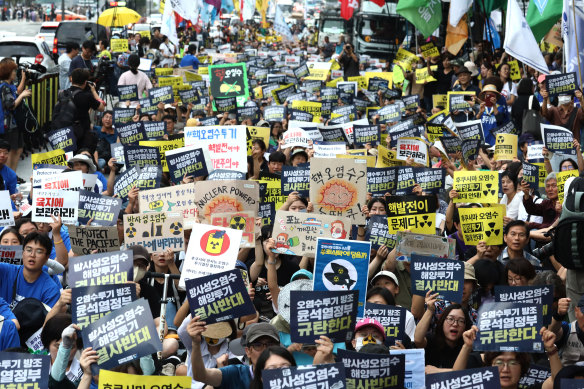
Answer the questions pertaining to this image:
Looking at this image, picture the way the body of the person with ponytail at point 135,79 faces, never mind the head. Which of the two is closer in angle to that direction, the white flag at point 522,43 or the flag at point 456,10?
the flag

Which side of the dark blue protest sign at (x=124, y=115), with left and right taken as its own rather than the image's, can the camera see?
front

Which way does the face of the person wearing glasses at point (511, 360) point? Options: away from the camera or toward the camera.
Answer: toward the camera

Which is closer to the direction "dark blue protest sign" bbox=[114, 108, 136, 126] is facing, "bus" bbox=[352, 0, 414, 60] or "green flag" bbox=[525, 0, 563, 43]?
the green flag

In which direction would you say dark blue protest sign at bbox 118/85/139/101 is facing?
toward the camera

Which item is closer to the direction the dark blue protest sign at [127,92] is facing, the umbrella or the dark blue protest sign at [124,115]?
the dark blue protest sign at [124,115]

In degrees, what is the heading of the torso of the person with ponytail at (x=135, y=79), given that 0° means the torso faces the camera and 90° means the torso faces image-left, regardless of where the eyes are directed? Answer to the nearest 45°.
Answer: approximately 180°

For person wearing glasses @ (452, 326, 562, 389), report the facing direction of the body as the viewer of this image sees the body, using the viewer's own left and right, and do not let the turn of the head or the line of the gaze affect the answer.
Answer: facing the viewer

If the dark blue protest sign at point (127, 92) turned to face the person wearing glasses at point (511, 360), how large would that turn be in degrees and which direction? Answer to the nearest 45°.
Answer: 0° — it already faces them

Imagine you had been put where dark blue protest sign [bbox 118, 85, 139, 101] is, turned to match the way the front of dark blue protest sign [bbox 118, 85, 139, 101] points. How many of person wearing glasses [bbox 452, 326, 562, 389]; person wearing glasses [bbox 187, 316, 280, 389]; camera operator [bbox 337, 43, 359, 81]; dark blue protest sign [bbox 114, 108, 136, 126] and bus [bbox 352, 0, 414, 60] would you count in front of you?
3

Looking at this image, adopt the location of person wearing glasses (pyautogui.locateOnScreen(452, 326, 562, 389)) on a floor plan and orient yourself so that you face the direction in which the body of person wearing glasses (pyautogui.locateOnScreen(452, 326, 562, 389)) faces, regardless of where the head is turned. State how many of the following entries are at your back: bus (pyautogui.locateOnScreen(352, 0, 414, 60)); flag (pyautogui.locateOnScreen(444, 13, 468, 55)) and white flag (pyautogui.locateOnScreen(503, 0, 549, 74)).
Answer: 3

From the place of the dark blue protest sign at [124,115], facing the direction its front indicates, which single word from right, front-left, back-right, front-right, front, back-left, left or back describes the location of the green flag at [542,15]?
left

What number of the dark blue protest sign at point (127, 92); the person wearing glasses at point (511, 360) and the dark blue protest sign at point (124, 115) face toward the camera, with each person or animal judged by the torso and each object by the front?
3
